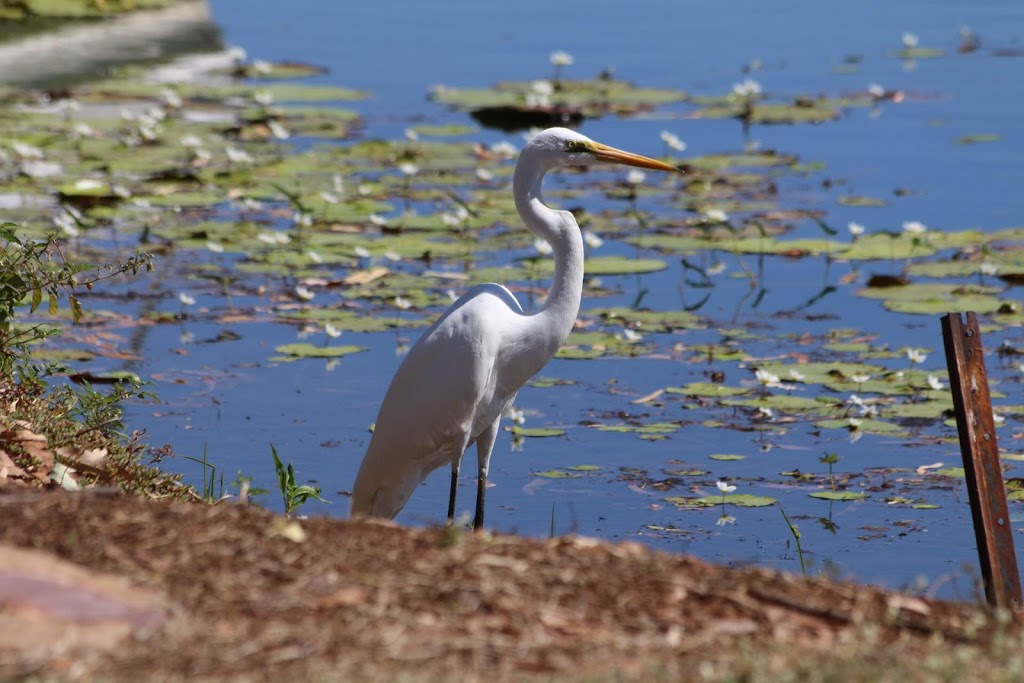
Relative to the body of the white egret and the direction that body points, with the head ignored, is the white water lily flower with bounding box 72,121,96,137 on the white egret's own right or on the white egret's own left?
on the white egret's own left

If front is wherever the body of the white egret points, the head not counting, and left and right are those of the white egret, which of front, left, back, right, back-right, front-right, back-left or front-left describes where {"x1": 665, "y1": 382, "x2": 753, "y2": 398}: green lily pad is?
front-left

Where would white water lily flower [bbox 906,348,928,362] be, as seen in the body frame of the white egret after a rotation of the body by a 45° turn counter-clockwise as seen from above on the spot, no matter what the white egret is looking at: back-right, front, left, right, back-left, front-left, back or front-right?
front

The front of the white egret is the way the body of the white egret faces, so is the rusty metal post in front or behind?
in front

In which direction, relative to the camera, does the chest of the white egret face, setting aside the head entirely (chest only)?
to the viewer's right

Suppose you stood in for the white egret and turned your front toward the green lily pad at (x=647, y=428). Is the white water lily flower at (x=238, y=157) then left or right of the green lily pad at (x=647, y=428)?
left

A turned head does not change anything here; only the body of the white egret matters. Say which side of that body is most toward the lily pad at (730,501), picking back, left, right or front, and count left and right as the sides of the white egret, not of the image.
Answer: front

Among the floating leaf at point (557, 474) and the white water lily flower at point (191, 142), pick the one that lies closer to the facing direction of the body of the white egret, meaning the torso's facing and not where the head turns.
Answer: the floating leaf

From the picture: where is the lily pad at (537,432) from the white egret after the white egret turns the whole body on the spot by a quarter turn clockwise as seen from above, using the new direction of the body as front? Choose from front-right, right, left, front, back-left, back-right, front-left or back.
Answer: back

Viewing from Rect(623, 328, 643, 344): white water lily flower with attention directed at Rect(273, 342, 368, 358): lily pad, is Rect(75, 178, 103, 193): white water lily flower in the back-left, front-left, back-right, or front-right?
front-right

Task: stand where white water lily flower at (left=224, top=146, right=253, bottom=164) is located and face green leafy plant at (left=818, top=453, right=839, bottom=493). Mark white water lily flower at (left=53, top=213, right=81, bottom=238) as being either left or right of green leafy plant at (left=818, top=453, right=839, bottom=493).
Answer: right

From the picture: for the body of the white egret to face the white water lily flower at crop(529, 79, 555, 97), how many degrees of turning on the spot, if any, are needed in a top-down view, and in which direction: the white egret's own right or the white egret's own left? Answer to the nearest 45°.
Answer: approximately 90° to the white egret's own left

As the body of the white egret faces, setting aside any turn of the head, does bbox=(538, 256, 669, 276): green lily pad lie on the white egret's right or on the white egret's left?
on the white egret's left

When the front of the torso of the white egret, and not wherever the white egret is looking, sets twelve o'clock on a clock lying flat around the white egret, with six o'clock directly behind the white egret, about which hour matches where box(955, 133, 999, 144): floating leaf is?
The floating leaf is roughly at 10 o'clock from the white egret.
